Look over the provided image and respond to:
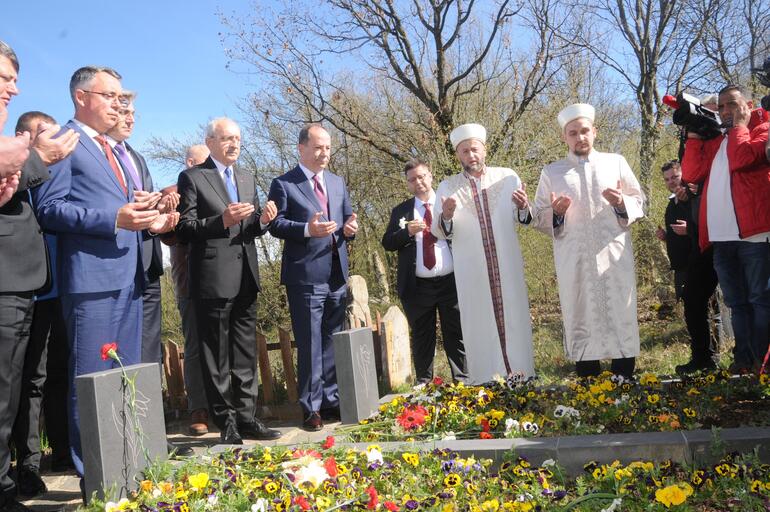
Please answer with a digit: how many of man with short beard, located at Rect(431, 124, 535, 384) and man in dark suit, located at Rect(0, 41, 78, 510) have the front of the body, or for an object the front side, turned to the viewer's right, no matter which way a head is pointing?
1

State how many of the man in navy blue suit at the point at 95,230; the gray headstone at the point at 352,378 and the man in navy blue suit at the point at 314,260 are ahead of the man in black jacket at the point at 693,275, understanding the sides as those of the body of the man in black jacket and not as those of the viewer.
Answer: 3

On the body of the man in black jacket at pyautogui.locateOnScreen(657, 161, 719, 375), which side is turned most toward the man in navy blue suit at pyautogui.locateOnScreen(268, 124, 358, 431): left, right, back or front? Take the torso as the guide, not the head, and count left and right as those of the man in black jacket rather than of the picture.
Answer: front

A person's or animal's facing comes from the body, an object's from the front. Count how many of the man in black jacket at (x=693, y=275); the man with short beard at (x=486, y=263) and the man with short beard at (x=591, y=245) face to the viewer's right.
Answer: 0

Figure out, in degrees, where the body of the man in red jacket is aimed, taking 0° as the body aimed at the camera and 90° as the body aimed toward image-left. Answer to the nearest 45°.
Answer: approximately 45°

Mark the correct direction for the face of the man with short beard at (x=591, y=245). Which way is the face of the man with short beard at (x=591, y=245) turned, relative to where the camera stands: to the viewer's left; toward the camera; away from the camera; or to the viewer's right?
toward the camera

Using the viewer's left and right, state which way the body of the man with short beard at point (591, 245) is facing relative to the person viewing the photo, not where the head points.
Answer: facing the viewer

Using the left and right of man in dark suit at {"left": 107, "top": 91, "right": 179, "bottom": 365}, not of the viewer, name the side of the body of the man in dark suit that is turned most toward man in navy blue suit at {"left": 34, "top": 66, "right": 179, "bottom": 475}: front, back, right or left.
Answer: right

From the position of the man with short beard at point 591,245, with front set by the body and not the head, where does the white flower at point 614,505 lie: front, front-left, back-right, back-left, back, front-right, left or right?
front

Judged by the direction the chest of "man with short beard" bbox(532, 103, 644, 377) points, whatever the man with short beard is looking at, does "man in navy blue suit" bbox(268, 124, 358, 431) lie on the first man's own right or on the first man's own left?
on the first man's own right

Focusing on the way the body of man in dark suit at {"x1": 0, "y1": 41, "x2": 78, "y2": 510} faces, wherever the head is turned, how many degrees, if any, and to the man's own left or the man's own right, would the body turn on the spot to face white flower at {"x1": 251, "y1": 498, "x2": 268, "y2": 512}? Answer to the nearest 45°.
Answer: approximately 45° to the man's own right

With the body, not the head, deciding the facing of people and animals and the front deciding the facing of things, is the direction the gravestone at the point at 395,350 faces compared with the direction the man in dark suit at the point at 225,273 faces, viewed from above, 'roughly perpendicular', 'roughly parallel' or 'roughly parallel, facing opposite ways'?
roughly parallel

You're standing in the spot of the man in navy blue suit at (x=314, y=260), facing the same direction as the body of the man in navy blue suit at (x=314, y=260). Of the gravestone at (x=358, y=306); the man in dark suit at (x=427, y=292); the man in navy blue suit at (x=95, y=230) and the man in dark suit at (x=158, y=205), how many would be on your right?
2

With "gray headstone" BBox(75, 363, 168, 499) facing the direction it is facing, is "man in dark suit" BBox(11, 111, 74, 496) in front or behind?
behind

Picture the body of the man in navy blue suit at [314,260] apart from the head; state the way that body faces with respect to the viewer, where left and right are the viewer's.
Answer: facing the viewer and to the right of the viewer

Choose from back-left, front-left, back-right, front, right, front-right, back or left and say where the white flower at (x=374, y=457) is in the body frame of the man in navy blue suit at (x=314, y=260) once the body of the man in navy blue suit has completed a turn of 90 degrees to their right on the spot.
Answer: front-left

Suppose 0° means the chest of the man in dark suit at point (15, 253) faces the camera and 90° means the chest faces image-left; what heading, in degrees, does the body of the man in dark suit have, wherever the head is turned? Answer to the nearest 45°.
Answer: approximately 270°

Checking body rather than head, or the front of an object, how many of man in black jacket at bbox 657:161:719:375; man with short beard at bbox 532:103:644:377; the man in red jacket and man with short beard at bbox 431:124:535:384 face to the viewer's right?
0

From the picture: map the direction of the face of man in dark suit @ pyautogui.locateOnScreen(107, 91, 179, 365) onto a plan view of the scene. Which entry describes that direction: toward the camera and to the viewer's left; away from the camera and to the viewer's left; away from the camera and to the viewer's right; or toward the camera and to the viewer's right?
toward the camera and to the viewer's right

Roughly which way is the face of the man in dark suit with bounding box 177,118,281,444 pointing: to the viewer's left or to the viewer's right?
to the viewer's right
